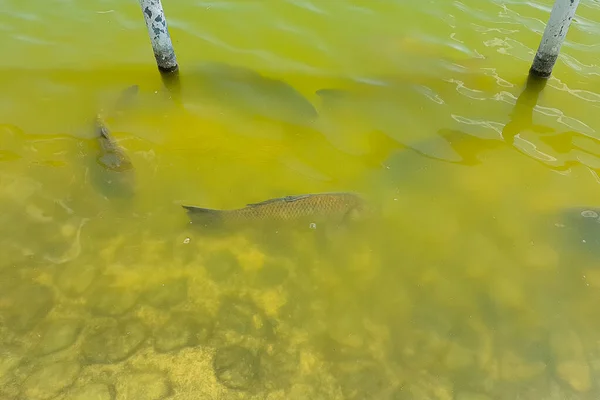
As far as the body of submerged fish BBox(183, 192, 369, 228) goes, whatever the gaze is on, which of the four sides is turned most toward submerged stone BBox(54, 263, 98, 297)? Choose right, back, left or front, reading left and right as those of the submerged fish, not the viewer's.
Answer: back

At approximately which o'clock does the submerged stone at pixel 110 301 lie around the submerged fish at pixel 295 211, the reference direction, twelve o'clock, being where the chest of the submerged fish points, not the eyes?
The submerged stone is roughly at 5 o'clock from the submerged fish.

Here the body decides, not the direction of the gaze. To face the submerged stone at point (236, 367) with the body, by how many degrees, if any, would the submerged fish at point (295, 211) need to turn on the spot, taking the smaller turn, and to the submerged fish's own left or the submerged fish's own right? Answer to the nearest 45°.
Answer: approximately 90° to the submerged fish's own right

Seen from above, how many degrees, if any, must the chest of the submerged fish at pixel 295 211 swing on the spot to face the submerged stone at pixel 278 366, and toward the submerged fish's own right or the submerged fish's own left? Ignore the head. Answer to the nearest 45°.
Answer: approximately 90° to the submerged fish's own right

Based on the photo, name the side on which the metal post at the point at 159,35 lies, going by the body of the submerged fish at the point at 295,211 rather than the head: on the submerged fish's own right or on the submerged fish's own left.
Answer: on the submerged fish's own left

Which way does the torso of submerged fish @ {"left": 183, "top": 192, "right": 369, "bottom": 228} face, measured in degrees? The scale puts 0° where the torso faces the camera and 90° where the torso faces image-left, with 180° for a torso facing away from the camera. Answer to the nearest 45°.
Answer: approximately 270°

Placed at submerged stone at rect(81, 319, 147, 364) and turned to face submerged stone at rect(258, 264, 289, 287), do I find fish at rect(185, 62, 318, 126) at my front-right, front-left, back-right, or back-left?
front-left

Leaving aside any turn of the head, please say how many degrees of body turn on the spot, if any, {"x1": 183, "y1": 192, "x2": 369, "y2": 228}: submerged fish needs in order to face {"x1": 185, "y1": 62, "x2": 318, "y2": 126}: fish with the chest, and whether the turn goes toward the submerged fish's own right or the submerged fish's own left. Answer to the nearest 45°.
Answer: approximately 90° to the submerged fish's own left

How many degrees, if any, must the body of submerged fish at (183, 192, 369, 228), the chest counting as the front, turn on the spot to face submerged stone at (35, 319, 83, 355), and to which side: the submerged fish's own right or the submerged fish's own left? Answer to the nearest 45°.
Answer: approximately 135° to the submerged fish's own right

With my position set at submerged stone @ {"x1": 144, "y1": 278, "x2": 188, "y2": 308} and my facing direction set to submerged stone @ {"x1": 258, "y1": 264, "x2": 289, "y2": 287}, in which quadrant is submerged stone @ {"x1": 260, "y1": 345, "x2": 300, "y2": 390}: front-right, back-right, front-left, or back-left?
front-right

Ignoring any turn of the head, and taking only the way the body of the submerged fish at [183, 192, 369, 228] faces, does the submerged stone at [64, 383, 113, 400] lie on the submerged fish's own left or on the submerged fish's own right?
on the submerged fish's own right

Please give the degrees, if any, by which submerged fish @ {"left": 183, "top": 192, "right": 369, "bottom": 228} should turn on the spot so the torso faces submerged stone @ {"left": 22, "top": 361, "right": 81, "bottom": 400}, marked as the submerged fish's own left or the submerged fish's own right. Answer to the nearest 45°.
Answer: approximately 135° to the submerged fish's own right

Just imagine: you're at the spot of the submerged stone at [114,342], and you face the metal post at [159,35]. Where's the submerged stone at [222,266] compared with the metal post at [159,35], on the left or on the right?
right
